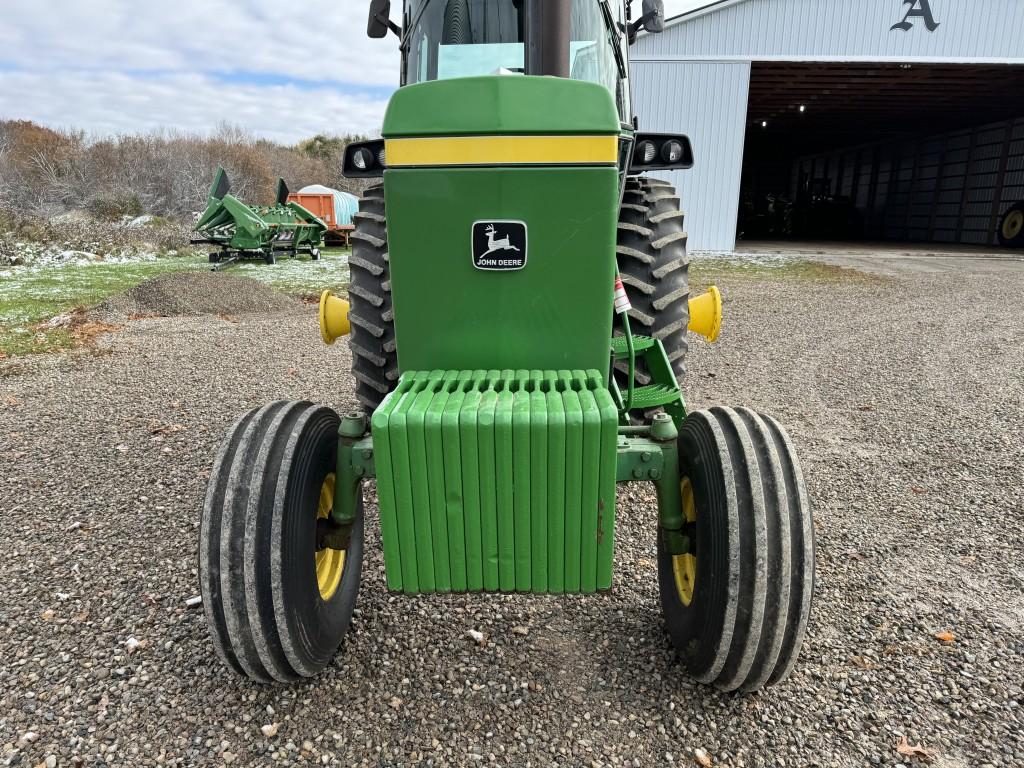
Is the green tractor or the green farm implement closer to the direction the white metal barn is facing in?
the green tractor

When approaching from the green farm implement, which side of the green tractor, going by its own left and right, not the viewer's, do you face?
back

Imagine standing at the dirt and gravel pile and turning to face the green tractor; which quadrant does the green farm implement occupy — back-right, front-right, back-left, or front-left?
back-left

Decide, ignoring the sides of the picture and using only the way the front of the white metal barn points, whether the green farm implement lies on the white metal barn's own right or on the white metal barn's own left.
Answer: on the white metal barn's own right

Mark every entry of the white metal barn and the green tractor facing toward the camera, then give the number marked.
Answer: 2

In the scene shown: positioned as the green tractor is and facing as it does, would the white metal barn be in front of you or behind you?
behind

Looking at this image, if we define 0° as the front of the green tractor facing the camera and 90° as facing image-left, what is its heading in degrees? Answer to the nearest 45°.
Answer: approximately 0°

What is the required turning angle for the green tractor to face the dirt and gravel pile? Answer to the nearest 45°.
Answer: approximately 135° to its right

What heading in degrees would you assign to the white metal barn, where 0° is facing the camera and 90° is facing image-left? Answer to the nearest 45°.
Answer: approximately 0°

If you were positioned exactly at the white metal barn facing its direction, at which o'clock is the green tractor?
The green tractor is roughly at 12 o'clock from the white metal barn.
